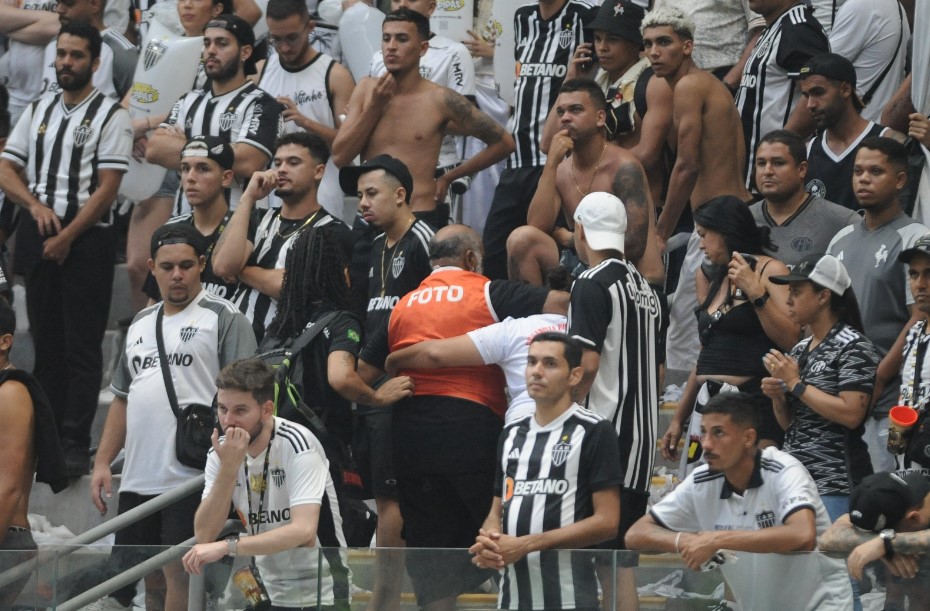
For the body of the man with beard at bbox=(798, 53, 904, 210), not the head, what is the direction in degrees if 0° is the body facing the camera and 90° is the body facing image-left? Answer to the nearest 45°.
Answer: approximately 45°

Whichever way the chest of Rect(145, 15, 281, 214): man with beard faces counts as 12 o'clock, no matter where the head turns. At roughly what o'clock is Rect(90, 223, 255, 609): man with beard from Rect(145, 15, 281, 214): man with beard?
Rect(90, 223, 255, 609): man with beard is roughly at 11 o'clock from Rect(145, 15, 281, 214): man with beard.

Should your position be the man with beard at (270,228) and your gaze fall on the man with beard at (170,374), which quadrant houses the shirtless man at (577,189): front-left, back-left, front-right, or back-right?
back-left

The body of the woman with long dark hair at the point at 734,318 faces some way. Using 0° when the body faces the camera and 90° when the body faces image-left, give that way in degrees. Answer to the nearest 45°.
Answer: approximately 45°

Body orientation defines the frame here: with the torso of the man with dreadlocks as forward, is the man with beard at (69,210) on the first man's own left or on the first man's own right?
on the first man's own left

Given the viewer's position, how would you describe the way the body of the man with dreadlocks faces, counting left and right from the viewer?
facing away from the viewer and to the right of the viewer

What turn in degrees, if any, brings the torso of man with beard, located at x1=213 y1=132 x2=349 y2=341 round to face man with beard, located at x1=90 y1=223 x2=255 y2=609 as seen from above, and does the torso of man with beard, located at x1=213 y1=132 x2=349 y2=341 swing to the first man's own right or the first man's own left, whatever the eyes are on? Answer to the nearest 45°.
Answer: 0° — they already face them

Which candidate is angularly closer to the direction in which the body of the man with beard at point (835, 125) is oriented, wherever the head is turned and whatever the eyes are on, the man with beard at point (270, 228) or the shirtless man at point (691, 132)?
the man with beard

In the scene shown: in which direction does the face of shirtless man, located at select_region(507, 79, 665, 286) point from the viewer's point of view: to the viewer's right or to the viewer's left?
to the viewer's left

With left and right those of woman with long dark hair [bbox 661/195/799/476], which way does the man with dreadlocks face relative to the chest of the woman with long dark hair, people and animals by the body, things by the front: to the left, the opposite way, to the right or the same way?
the opposite way

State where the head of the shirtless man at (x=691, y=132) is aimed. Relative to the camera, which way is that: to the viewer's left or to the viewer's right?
to the viewer's left

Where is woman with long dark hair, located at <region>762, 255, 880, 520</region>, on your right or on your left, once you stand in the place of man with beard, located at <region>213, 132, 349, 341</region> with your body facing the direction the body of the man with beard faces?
on your left
